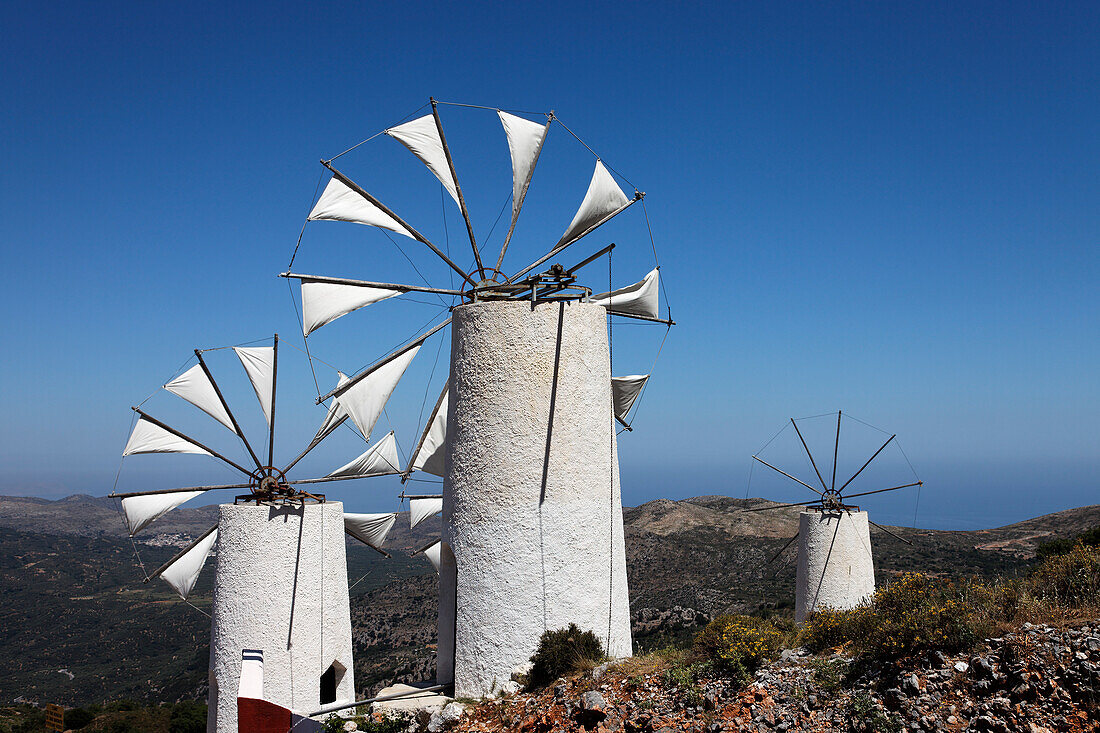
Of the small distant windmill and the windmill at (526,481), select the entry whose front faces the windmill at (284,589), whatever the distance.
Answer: the windmill at (526,481)

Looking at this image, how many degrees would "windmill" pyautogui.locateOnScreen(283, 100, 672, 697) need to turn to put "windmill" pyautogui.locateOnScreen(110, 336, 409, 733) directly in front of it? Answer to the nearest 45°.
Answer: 0° — it already faces it

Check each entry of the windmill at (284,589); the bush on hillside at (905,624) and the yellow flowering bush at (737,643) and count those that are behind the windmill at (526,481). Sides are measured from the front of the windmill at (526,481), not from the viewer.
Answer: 2

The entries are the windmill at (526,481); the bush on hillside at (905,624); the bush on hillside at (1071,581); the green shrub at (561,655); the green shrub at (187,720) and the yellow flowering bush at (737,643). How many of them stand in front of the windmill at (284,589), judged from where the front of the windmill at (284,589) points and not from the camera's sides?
1

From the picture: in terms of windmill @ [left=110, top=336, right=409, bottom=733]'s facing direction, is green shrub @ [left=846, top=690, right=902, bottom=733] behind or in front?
behind
